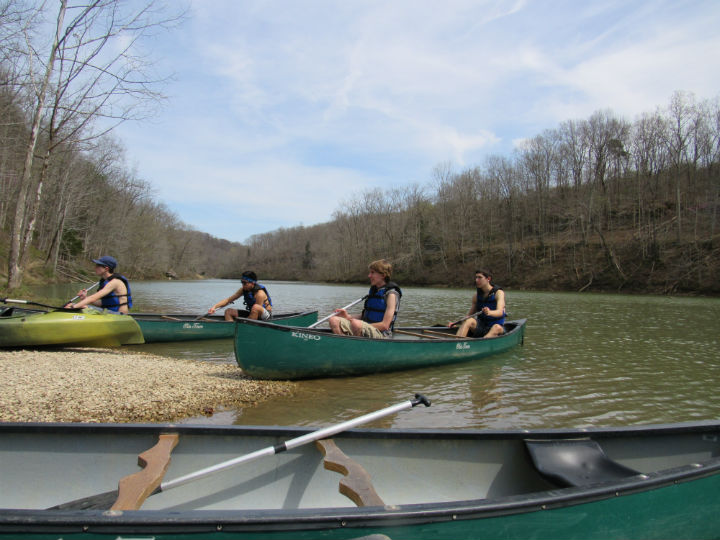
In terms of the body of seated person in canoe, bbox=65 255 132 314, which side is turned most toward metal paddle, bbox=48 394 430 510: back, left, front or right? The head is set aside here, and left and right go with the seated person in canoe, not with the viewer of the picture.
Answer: left

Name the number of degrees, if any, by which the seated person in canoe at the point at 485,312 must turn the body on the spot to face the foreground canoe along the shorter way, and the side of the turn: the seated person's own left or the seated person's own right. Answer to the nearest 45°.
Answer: approximately 45° to the seated person's own left

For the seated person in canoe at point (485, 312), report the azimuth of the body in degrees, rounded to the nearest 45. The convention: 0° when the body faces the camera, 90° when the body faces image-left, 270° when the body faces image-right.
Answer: approximately 45°

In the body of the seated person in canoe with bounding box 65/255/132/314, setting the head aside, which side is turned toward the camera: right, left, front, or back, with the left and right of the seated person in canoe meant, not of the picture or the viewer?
left

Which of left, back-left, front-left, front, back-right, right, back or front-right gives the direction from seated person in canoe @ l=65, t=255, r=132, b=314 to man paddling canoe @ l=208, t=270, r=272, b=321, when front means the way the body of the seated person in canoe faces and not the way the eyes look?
back-left
